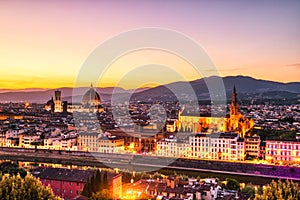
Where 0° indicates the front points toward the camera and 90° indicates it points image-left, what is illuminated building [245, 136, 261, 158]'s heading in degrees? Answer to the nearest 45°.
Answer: approximately 0°

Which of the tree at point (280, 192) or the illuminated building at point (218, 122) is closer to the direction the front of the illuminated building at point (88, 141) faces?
the tree

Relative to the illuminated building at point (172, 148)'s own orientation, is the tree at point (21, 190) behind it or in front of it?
in front

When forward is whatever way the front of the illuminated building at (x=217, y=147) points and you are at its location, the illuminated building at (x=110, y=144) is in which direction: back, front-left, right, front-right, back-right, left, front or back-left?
right

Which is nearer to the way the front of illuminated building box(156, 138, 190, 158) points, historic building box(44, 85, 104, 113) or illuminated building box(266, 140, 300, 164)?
the illuminated building

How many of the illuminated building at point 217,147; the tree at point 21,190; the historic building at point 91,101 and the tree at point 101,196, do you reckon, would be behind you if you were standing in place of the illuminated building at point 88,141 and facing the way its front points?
1

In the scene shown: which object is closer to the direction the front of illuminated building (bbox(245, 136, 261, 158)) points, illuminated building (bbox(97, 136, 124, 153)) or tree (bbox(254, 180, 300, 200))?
the tree

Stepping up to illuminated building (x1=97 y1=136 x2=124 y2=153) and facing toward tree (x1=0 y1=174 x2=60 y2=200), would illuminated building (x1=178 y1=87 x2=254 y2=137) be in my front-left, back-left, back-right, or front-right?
back-left

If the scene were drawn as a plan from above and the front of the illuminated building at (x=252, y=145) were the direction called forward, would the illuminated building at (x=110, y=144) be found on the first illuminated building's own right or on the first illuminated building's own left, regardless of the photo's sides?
on the first illuminated building's own right

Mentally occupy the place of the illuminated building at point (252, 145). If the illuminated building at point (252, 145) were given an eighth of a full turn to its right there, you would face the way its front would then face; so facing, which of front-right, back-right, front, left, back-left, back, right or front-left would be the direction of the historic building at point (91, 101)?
right

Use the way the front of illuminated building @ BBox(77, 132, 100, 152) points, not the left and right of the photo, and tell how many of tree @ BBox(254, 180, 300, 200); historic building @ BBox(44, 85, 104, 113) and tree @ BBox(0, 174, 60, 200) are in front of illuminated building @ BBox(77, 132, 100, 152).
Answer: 2

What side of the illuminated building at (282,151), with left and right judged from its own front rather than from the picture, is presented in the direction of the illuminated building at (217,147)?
right

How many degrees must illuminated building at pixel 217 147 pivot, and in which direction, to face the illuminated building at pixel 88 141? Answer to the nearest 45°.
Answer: approximately 90° to its right

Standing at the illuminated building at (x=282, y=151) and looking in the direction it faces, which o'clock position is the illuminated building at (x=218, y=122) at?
the illuminated building at (x=218, y=122) is roughly at 5 o'clock from the illuminated building at (x=282, y=151).

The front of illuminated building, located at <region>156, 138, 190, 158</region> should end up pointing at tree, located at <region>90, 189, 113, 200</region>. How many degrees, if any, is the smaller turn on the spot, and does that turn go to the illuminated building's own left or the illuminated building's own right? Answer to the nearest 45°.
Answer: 0° — it already faces it
